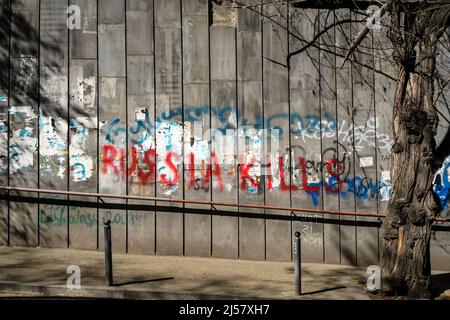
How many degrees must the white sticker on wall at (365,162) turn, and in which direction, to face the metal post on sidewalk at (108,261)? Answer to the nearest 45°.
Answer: approximately 45° to its right

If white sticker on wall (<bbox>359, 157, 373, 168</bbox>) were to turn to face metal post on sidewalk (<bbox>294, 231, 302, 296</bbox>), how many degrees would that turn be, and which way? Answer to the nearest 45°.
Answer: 0° — it already faces it

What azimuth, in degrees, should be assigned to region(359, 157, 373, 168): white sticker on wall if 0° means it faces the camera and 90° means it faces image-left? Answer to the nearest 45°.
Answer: approximately 0°
